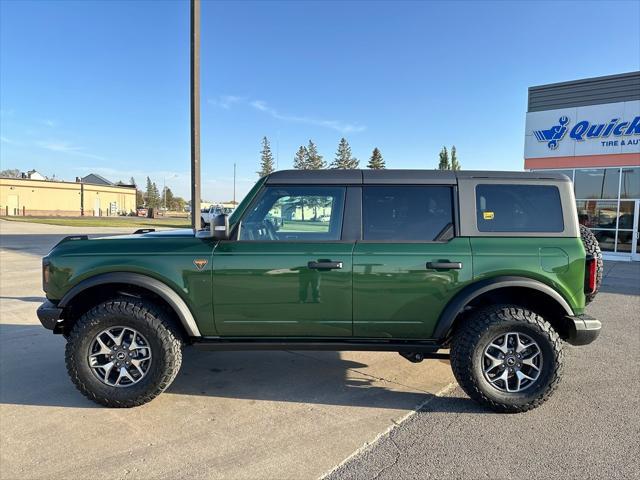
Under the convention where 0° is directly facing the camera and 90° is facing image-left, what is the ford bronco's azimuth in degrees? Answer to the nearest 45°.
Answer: approximately 90°

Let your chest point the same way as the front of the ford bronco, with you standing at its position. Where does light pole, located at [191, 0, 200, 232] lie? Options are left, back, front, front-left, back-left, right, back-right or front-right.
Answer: front-right

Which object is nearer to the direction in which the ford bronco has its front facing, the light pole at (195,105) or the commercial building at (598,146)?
the light pole

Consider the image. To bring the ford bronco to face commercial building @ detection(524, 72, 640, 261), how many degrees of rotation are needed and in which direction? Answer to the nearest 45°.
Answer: approximately 135° to its right
